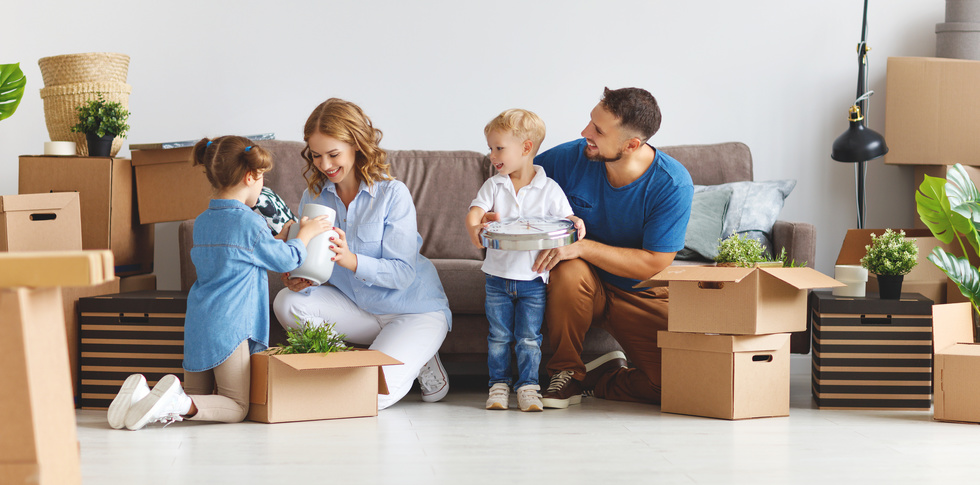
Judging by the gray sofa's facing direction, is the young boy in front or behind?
in front

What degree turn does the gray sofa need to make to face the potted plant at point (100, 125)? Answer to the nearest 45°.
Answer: approximately 90° to its right

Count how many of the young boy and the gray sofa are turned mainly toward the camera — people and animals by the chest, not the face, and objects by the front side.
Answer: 2

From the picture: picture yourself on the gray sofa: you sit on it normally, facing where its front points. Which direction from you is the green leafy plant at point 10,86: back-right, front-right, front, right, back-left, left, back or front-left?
right

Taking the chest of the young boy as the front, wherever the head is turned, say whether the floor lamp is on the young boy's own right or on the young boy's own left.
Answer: on the young boy's own left

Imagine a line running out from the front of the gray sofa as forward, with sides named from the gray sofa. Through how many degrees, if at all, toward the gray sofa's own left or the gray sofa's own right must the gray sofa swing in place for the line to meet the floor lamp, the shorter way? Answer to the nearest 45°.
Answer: approximately 90° to the gray sofa's own left

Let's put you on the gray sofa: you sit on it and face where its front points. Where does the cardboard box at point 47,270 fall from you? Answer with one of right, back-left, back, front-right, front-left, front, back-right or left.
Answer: front

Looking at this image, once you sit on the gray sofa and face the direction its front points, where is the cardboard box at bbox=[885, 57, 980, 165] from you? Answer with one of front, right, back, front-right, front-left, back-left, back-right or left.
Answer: left

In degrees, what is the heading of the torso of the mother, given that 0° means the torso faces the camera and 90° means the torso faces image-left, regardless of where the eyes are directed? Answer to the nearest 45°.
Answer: approximately 45°

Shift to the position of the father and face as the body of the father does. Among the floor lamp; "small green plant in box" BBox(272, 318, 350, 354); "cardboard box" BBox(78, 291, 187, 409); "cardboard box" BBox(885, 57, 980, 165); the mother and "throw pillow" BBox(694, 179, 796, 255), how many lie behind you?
3

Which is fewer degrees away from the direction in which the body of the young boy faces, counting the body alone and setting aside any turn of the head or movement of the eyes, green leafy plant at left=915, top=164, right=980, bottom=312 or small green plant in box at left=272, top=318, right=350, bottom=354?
the small green plant in box

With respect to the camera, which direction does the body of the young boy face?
toward the camera

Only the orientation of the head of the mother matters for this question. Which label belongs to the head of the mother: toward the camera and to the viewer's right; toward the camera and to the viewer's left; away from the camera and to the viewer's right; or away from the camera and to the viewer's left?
toward the camera and to the viewer's left

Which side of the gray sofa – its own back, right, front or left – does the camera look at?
front

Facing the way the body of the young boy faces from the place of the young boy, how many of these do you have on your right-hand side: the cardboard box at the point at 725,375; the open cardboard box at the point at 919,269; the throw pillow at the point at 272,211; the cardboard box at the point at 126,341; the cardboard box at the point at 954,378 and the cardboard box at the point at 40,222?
3

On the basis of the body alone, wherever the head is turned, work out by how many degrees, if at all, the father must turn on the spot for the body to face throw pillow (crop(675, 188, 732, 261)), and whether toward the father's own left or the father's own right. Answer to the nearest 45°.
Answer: approximately 180°

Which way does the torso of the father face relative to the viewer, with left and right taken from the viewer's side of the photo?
facing the viewer and to the left of the viewer

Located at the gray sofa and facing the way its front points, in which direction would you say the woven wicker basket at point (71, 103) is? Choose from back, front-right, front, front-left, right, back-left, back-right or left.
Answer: right

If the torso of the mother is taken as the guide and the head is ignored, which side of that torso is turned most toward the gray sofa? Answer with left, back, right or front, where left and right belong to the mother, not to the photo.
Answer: back
